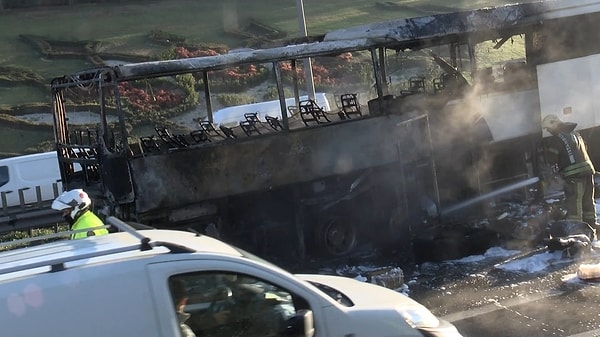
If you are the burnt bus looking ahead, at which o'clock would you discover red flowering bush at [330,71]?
The red flowering bush is roughly at 9 o'clock from the burnt bus.

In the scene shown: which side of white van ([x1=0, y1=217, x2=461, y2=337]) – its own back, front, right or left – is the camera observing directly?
right

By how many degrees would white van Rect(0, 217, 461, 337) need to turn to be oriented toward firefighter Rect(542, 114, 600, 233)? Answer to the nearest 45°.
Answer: approximately 45° to its left

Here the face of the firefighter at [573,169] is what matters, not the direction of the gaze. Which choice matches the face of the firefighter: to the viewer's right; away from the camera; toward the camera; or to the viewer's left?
to the viewer's left

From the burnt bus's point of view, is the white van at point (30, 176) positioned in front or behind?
behind

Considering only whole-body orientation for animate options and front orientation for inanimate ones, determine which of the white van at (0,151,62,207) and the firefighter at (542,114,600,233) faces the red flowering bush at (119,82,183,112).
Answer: the firefighter

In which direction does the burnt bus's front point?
to the viewer's right
